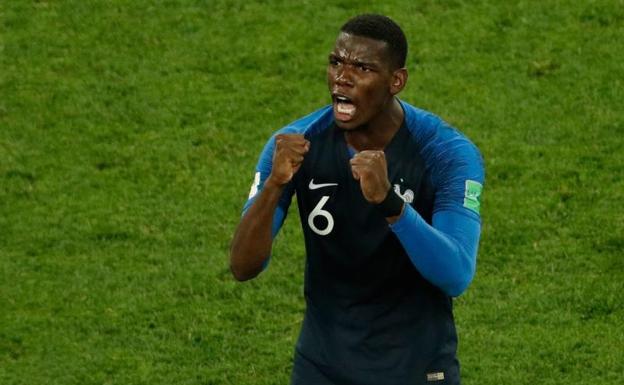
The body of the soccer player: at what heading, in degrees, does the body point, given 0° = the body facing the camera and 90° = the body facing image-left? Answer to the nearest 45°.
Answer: approximately 45°

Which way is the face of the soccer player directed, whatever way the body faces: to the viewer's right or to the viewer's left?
to the viewer's left
